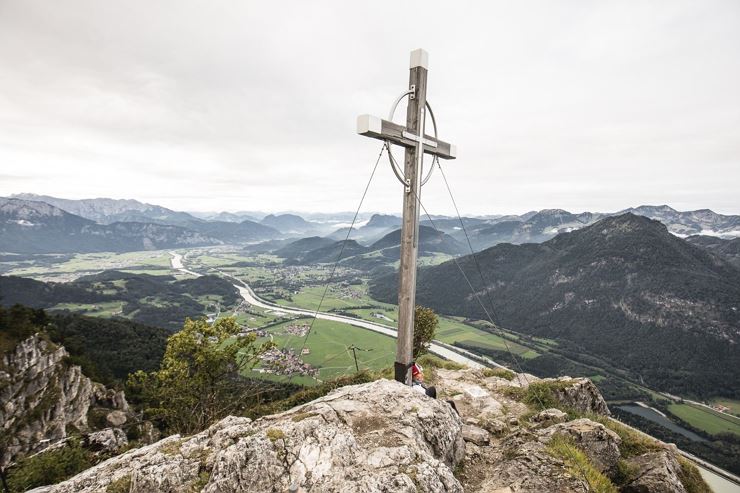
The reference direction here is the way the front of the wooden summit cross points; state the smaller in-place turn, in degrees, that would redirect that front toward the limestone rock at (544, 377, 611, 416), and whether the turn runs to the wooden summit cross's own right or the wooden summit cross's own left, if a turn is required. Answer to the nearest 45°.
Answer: approximately 90° to the wooden summit cross's own left

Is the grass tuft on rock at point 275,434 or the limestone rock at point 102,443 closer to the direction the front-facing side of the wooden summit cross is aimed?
the grass tuft on rock

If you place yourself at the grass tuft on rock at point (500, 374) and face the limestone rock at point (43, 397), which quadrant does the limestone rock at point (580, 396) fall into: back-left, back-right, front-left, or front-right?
back-left

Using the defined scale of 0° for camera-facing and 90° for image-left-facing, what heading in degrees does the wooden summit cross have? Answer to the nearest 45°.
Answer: approximately 315°

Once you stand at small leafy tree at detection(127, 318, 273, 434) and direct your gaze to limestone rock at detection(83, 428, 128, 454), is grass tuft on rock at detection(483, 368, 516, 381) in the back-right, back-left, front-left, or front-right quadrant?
back-left

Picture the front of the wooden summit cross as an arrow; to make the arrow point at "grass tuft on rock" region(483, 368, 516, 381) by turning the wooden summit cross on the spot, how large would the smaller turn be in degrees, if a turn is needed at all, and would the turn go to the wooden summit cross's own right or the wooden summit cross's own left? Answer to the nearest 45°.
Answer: approximately 90° to the wooden summit cross's own left

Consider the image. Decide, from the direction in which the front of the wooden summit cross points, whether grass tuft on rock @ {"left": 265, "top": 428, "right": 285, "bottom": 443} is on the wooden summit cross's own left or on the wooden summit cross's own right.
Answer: on the wooden summit cross's own right
